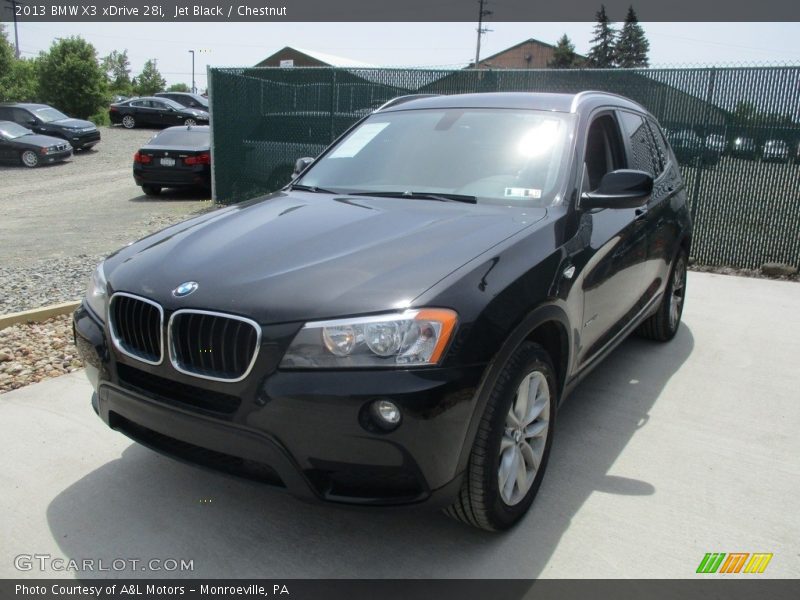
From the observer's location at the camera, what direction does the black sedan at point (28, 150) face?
facing the viewer and to the right of the viewer

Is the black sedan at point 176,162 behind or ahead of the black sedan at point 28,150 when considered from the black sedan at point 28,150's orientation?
ahead

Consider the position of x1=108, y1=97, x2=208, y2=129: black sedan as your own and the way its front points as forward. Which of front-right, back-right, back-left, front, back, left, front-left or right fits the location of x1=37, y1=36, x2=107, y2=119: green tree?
back-left

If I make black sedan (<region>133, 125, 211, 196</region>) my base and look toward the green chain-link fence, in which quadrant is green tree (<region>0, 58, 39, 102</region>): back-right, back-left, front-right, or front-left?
back-left

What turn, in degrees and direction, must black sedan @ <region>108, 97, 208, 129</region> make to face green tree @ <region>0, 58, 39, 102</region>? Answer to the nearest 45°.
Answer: approximately 135° to its left

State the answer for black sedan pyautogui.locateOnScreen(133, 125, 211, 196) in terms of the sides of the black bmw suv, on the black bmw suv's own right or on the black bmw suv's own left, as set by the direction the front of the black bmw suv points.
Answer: on the black bmw suv's own right

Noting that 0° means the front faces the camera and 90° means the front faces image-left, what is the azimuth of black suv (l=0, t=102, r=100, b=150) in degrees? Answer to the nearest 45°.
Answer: approximately 315°

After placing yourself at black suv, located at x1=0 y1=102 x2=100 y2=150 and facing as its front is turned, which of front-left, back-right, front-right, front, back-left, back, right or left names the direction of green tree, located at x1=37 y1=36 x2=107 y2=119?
back-left

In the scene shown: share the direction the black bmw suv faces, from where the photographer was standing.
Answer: facing the viewer and to the left of the viewer

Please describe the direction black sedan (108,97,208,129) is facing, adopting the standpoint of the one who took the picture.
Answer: facing to the right of the viewer

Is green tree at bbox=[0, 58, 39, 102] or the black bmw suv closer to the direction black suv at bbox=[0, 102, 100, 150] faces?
the black bmw suv
